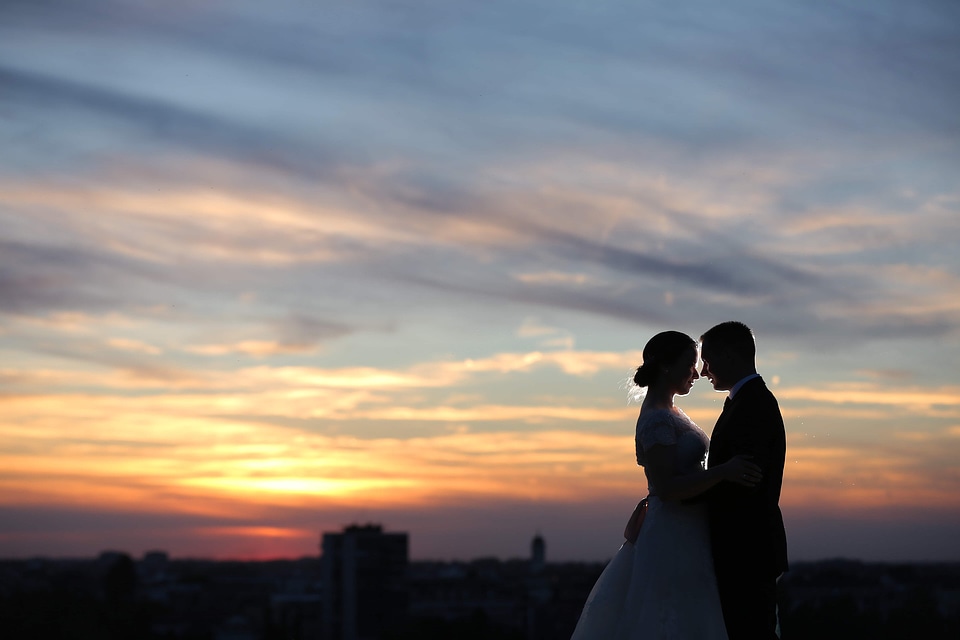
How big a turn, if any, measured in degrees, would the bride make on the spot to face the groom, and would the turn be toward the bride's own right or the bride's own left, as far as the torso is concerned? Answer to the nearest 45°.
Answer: approximately 45° to the bride's own right

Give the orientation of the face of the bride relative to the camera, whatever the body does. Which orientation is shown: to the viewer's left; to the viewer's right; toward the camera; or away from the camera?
to the viewer's right

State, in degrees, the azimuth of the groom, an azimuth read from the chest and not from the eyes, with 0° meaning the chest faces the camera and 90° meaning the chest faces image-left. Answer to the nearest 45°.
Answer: approximately 90°

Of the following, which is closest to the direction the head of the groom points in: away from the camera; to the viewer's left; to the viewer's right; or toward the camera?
to the viewer's left

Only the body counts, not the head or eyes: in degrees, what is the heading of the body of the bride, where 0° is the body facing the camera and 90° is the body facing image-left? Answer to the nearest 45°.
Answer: approximately 270°

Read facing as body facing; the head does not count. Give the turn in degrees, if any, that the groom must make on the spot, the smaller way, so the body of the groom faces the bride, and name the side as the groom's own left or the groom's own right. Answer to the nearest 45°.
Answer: approximately 45° to the groom's own right

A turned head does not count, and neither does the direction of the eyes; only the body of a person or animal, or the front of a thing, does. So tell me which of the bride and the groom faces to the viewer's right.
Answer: the bride

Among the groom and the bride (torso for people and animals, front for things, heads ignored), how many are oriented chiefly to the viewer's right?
1

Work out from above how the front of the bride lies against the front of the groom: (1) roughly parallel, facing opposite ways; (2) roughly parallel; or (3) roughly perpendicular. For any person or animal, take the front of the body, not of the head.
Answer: roughly parallel, facing opposite ways
